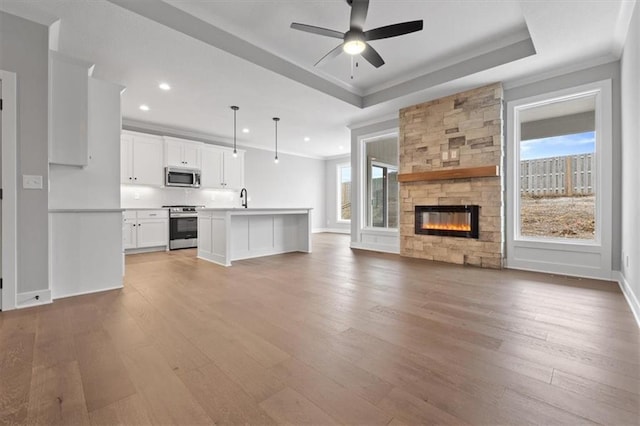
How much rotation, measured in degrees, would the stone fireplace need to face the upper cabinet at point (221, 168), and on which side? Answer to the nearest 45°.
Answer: approximately 45° to its right

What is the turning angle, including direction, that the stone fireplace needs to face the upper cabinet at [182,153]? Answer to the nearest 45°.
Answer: approximately 45° to its right

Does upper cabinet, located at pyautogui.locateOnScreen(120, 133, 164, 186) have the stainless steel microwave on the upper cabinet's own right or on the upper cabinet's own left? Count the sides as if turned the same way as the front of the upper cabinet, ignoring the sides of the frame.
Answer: on the upper cabinet's own left

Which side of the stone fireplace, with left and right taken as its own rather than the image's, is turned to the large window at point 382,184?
right
